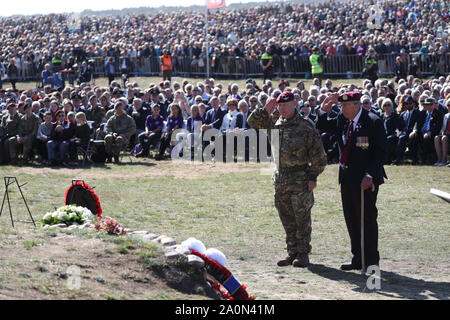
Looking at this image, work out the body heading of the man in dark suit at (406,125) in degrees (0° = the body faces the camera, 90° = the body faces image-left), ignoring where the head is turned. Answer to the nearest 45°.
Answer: approximately 45°

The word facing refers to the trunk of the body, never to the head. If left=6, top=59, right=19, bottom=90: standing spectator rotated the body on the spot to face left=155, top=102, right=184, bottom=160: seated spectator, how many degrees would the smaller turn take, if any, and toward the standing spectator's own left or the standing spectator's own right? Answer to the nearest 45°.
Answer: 0° — they already face them

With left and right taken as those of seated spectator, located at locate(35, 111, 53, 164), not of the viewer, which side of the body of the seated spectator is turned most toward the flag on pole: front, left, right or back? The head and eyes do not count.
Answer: back

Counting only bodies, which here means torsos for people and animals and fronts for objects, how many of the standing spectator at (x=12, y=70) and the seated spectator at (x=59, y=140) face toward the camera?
2

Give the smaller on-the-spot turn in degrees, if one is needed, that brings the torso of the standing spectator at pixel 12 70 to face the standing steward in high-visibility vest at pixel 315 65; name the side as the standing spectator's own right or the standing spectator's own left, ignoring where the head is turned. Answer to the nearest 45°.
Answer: approximately 45° to the standing spectator's own left

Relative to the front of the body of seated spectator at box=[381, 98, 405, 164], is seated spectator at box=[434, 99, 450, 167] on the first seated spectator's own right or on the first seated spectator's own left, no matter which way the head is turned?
on the first seated spectator's own left

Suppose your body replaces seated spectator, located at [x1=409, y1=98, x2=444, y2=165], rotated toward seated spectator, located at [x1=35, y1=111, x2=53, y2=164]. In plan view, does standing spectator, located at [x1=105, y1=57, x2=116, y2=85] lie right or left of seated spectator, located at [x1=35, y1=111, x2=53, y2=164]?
right

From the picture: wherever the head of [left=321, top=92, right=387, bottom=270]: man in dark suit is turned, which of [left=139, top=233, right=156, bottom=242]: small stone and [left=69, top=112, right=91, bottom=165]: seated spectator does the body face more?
the small stone

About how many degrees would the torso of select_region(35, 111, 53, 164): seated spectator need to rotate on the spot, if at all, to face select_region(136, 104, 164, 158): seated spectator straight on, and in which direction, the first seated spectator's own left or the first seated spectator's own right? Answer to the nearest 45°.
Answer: approximately 135° to the first seated spectator's own left

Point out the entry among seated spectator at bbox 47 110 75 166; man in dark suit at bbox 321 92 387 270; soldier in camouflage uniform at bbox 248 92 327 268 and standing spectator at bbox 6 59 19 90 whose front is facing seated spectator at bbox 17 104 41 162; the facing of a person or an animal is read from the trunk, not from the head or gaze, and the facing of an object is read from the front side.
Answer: the standing spectator

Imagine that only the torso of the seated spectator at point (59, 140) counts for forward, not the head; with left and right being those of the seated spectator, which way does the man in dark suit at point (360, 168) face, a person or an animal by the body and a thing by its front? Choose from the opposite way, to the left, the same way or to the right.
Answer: to the right

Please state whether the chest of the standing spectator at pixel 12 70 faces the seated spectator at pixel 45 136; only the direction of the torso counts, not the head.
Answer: yes

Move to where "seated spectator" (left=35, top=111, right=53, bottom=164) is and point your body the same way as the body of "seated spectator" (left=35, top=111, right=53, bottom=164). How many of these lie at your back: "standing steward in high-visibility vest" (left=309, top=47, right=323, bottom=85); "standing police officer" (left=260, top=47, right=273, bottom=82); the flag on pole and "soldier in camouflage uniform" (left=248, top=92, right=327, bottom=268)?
3
